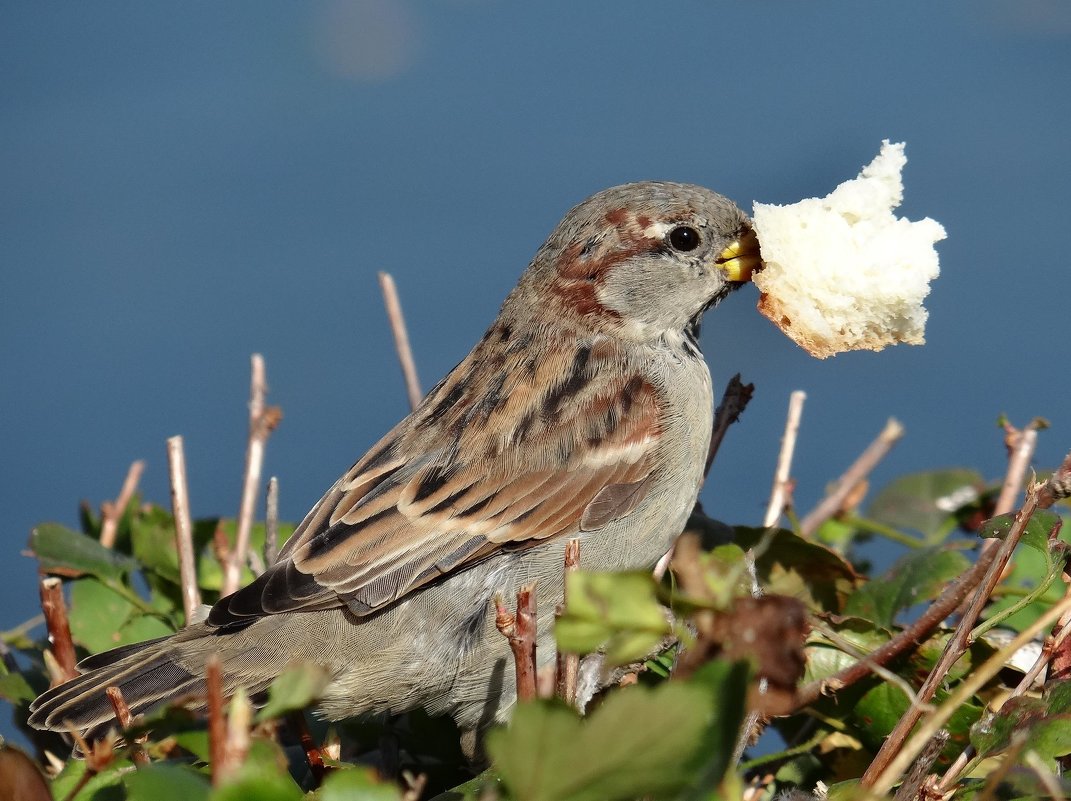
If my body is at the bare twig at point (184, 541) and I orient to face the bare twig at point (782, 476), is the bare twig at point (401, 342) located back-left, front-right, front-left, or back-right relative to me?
front-left

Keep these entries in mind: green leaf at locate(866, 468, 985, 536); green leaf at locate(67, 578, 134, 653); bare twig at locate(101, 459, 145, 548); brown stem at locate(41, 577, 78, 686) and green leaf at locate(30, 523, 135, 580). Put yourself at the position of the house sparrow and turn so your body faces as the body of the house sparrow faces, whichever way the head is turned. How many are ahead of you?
1

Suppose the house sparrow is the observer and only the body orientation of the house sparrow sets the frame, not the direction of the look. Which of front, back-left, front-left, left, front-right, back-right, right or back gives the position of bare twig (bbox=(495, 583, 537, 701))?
right

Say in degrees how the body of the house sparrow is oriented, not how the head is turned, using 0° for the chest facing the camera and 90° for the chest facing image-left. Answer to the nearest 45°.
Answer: approximately 270°

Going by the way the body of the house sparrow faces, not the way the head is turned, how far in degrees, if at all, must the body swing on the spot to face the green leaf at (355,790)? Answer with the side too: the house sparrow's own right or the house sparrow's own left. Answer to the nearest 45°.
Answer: approximately 90° to the house sparrow's own right

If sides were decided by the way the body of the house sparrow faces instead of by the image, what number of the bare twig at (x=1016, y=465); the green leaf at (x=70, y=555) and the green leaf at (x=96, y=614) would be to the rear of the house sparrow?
2

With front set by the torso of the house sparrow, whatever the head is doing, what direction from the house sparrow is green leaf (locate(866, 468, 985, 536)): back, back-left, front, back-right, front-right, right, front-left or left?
front

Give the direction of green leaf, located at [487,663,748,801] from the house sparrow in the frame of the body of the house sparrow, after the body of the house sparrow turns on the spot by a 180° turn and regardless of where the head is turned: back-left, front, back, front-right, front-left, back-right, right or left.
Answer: left

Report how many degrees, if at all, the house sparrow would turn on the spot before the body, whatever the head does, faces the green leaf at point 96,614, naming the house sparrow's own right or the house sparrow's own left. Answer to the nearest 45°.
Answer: approximately 180°

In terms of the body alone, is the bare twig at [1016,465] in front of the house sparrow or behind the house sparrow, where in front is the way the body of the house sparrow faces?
in front
